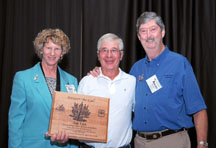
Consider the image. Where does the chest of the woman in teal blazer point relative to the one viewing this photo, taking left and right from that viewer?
facing the viewer and to the right of the viewer

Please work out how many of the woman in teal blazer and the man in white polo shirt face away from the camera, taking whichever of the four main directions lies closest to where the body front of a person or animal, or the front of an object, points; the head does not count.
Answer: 0

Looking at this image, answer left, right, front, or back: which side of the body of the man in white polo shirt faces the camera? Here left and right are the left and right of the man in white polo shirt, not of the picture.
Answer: front

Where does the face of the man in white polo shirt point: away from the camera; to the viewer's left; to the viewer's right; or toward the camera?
toward the camera

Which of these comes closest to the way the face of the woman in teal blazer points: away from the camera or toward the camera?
toward the camera
